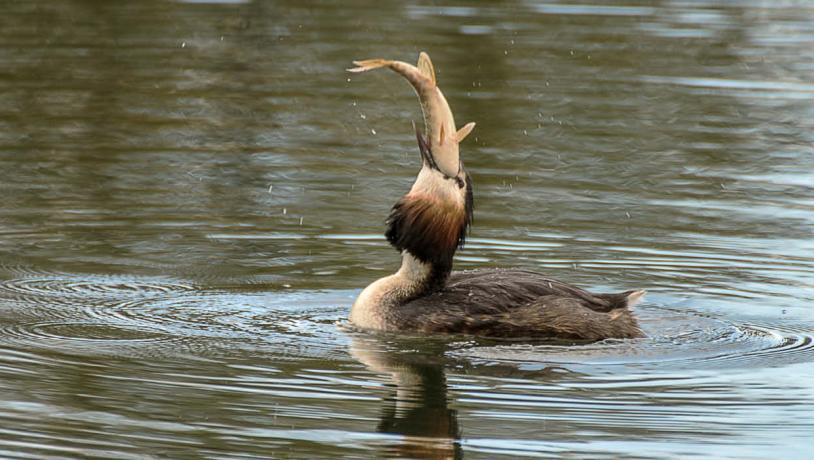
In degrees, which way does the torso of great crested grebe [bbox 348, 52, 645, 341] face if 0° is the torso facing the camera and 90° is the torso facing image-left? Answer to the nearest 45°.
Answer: approximately 90°
